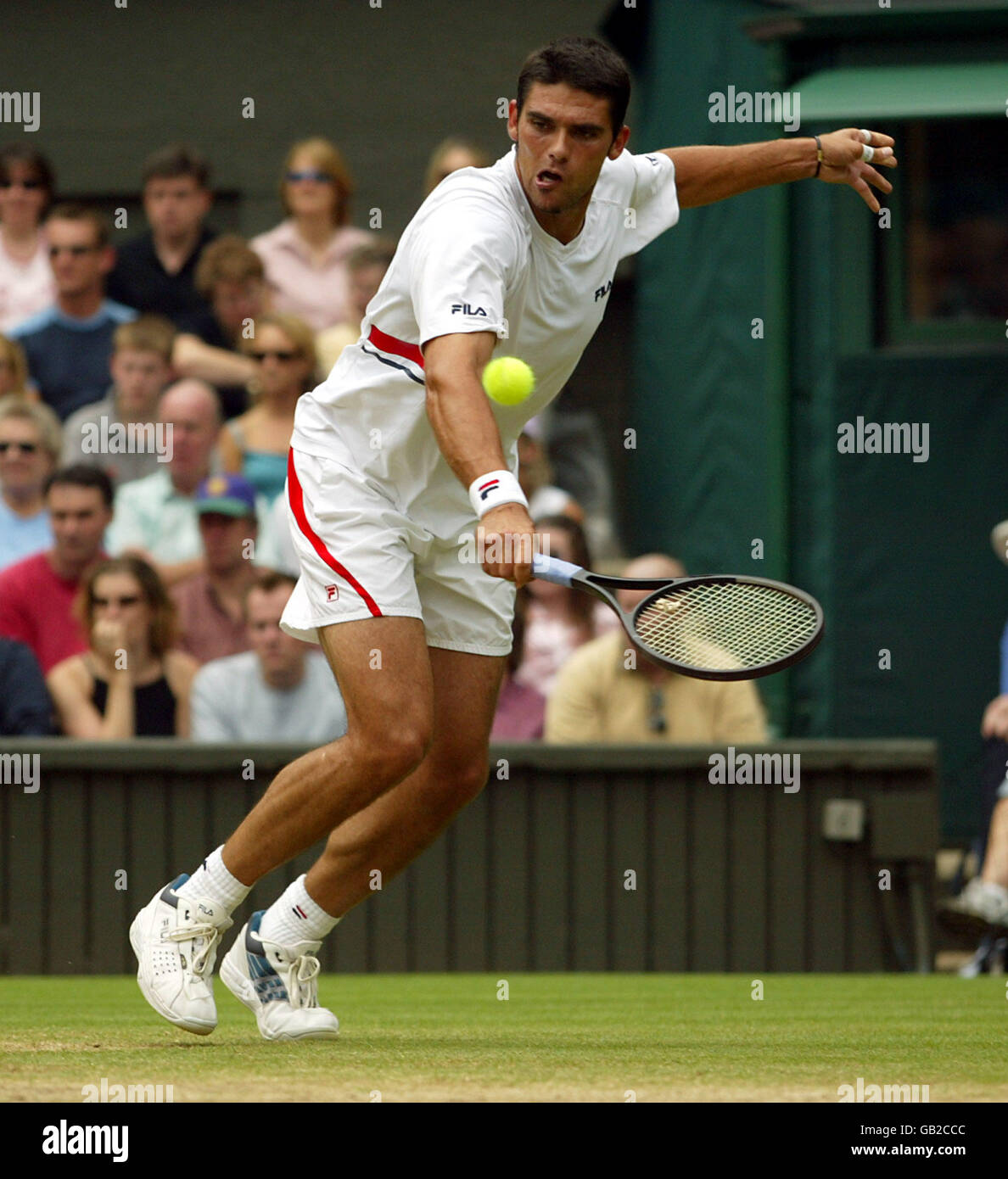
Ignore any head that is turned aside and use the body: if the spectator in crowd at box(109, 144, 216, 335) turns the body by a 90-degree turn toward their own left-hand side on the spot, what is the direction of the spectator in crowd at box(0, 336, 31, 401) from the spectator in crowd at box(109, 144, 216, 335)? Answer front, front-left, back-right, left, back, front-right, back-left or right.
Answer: back-right

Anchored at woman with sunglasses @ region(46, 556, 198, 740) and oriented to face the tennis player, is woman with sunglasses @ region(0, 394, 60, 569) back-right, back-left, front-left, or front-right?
back-right

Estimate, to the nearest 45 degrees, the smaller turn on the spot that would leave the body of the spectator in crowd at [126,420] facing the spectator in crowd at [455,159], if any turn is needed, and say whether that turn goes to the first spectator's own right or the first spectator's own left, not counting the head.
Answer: approximately 90° to the first spectator's own left

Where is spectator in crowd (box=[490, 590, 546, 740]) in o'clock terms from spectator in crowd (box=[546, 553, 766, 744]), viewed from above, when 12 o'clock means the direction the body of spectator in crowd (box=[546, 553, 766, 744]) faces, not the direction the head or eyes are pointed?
spectator in crowd (box=[490, 590, 546, 740]) is roughly at 4 o'clock from spectator in crowd (box=[546, 553, 766, 744]).

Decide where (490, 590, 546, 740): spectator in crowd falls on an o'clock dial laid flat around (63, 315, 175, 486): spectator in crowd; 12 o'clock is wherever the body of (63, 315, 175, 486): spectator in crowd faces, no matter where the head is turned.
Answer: (490, 590, 546, 740): spectator in crowd is roughly at 10 o'clock from (63, 315, 175, 486): spectator in crowd.

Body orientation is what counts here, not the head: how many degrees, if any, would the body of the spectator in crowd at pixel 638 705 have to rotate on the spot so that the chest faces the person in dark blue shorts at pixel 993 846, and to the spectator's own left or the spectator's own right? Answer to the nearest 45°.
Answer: approximately 90° to the spectator's own left

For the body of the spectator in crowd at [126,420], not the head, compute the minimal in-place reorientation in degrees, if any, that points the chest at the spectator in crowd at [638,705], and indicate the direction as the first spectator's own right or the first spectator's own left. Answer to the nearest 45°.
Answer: approximately 45° to the first spectator's own left

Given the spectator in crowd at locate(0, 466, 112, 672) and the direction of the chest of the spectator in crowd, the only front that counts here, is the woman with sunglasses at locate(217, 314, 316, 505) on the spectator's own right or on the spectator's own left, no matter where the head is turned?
on the spectator's own left

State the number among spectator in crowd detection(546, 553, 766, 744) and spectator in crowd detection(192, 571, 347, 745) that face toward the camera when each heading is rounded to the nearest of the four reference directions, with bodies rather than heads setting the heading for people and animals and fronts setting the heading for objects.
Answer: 2

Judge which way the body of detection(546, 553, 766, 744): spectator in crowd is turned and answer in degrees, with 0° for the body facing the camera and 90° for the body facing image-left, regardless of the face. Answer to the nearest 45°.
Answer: approximately 0°
